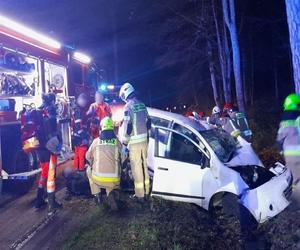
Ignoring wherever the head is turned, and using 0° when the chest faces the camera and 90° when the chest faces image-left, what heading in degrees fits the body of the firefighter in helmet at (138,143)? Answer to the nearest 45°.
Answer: approximately 135°

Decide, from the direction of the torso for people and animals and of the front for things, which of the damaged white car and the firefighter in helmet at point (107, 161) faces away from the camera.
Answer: the firefighter in helmet

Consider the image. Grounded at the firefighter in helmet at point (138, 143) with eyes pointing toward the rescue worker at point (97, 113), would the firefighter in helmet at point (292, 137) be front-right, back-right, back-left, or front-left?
back-right

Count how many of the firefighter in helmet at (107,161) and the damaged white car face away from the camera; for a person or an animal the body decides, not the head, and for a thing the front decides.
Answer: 1

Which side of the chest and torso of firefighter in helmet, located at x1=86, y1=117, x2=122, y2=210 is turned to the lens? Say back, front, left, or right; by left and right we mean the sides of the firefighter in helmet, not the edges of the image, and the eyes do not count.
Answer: back

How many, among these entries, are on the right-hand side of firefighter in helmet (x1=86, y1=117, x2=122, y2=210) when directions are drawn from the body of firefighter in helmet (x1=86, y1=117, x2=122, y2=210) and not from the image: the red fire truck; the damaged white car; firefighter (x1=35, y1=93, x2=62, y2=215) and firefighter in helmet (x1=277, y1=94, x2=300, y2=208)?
2

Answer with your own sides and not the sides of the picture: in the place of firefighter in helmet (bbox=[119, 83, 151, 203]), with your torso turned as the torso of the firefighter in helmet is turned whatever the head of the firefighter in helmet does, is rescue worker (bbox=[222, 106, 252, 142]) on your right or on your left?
on your right
